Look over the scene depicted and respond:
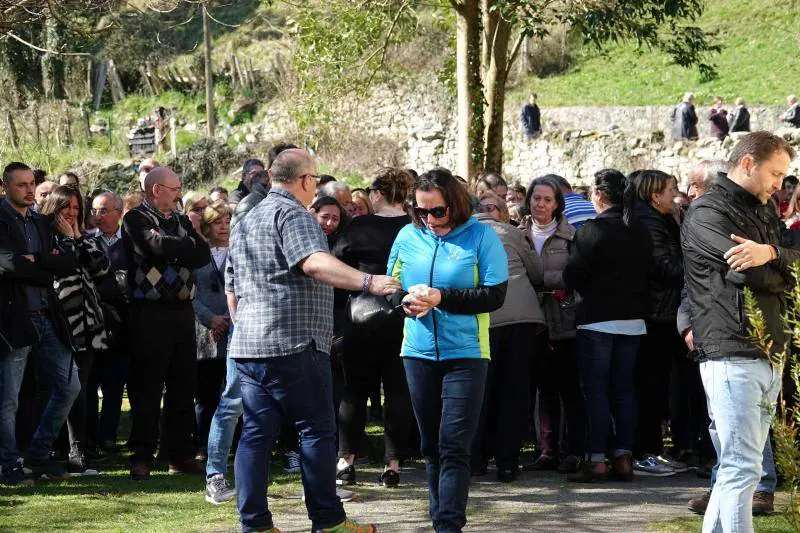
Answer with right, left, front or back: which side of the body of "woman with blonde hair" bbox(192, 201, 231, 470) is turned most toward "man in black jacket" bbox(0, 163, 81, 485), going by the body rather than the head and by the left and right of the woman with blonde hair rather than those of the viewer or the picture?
right

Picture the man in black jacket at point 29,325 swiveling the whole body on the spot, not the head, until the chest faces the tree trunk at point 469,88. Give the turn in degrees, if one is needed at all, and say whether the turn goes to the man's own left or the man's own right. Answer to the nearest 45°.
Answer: approximately 90° to the man's own left

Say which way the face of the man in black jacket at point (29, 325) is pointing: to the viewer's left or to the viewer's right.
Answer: to the viewer's right

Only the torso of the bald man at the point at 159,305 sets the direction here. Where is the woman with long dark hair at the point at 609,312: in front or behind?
in front

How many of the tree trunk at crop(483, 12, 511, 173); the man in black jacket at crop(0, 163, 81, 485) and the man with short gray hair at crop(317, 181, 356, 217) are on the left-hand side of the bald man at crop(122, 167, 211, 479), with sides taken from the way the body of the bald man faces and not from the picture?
2

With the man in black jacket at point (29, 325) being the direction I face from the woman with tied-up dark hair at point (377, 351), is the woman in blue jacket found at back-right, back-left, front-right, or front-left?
back-left

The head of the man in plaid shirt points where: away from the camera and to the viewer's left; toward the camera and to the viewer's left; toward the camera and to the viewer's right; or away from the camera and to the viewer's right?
away from the camera and to the viewer's right

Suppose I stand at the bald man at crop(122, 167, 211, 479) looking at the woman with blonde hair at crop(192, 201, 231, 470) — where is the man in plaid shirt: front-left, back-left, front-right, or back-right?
back-right

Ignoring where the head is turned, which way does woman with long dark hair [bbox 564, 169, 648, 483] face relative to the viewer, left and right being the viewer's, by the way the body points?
facing away from the viewer and to the left of the viewer

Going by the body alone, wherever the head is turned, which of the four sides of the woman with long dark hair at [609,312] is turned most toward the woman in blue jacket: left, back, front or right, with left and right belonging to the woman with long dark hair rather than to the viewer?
left
